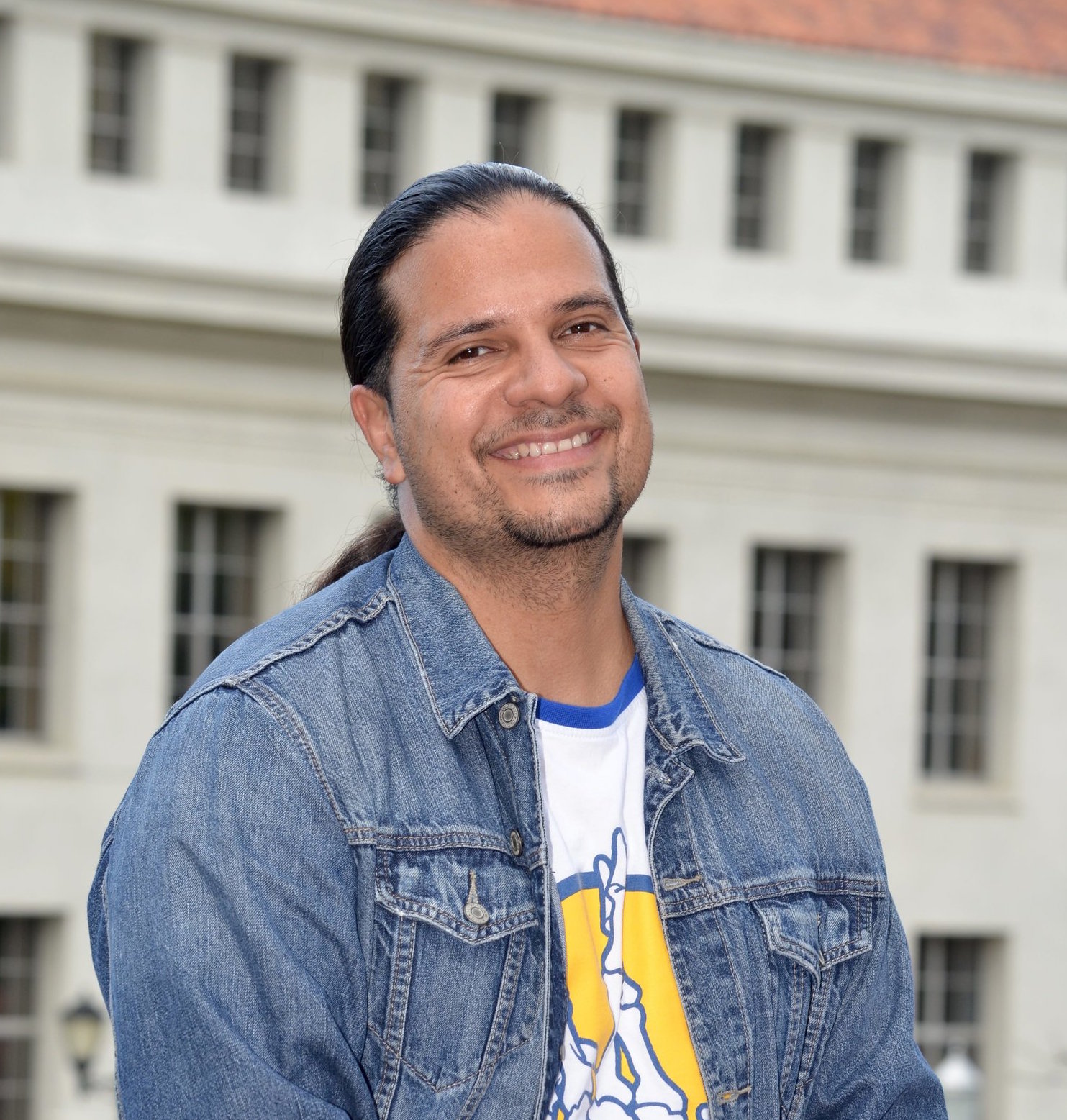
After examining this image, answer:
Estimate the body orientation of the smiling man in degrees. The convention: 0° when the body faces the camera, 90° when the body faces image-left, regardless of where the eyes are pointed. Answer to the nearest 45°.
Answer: approximately 315°

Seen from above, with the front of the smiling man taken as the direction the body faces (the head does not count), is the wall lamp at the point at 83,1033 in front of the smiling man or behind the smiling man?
behind

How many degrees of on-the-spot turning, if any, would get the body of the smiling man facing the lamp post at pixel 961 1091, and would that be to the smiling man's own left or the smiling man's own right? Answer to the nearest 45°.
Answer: approximately 135° to the smiling man's own left
